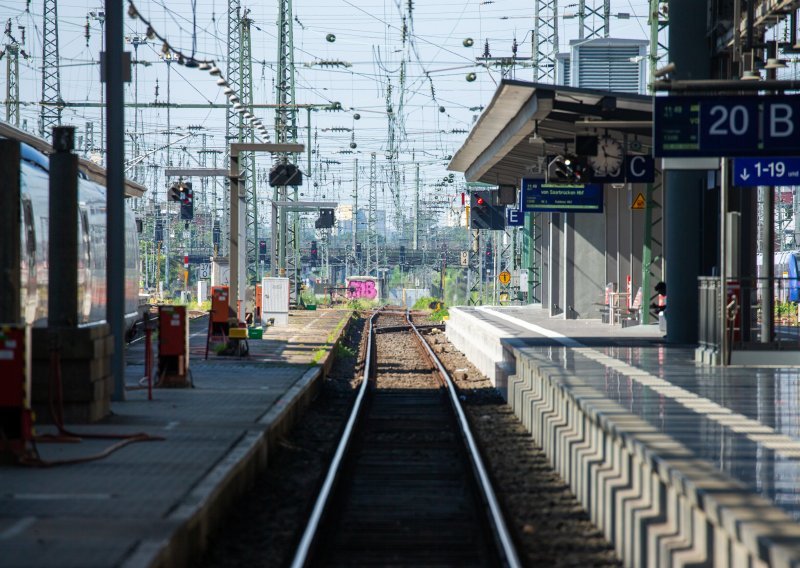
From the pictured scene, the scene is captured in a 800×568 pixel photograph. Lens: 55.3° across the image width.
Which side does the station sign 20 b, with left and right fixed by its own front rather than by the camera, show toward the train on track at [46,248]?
right

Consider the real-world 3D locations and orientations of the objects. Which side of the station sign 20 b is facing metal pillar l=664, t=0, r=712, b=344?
back

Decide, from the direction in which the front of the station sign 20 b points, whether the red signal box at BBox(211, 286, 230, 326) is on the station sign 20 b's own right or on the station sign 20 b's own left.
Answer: on the station sign 20 b's own right

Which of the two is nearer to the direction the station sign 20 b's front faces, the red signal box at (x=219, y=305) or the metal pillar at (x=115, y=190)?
the metal pillar

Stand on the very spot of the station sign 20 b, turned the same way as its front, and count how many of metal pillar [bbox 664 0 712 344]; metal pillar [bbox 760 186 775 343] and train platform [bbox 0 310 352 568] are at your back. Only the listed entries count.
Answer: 2

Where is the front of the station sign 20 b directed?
toward the camera

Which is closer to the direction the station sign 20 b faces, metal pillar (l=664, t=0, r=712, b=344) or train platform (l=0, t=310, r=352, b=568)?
the train platform

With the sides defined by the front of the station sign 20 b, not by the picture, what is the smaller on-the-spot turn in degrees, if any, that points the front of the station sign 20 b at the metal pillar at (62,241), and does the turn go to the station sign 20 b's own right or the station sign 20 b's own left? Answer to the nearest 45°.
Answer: approximately 45° to the station sign 20 b's own right

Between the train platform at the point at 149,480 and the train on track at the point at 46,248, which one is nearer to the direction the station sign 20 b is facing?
the train platform

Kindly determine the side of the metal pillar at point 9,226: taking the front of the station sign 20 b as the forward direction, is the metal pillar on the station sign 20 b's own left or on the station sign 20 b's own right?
on the station sign 20 b's own right

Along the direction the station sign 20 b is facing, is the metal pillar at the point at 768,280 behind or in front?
behind
